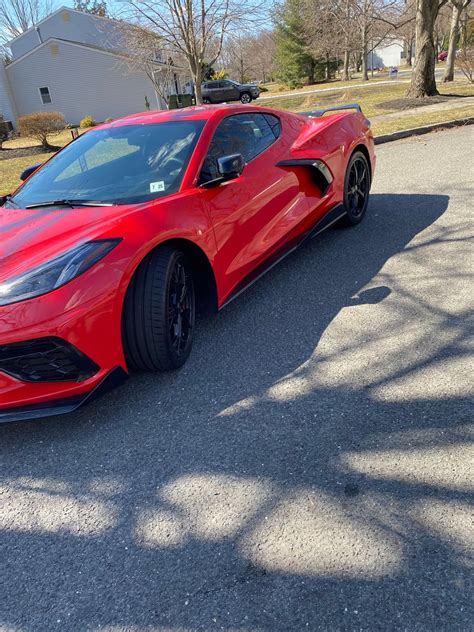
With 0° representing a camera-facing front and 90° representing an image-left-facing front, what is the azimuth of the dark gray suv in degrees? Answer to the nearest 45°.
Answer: approximately 270°

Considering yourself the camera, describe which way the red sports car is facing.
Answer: facing the viewer and to the left of the viewer

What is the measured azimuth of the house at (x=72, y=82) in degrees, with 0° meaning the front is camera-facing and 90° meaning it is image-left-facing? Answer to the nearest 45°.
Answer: approximately 270°

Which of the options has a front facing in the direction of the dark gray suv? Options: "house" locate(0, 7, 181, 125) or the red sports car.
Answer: the house

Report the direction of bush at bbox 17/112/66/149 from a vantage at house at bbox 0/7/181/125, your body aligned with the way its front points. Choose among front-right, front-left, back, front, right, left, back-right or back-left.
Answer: right

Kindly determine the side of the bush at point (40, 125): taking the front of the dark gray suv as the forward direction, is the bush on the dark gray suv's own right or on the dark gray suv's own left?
on the dark gray suv's own right

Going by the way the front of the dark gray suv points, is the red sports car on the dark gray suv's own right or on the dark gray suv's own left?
on the dark gray suv's own right

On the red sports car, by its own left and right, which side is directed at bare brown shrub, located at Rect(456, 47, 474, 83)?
back
